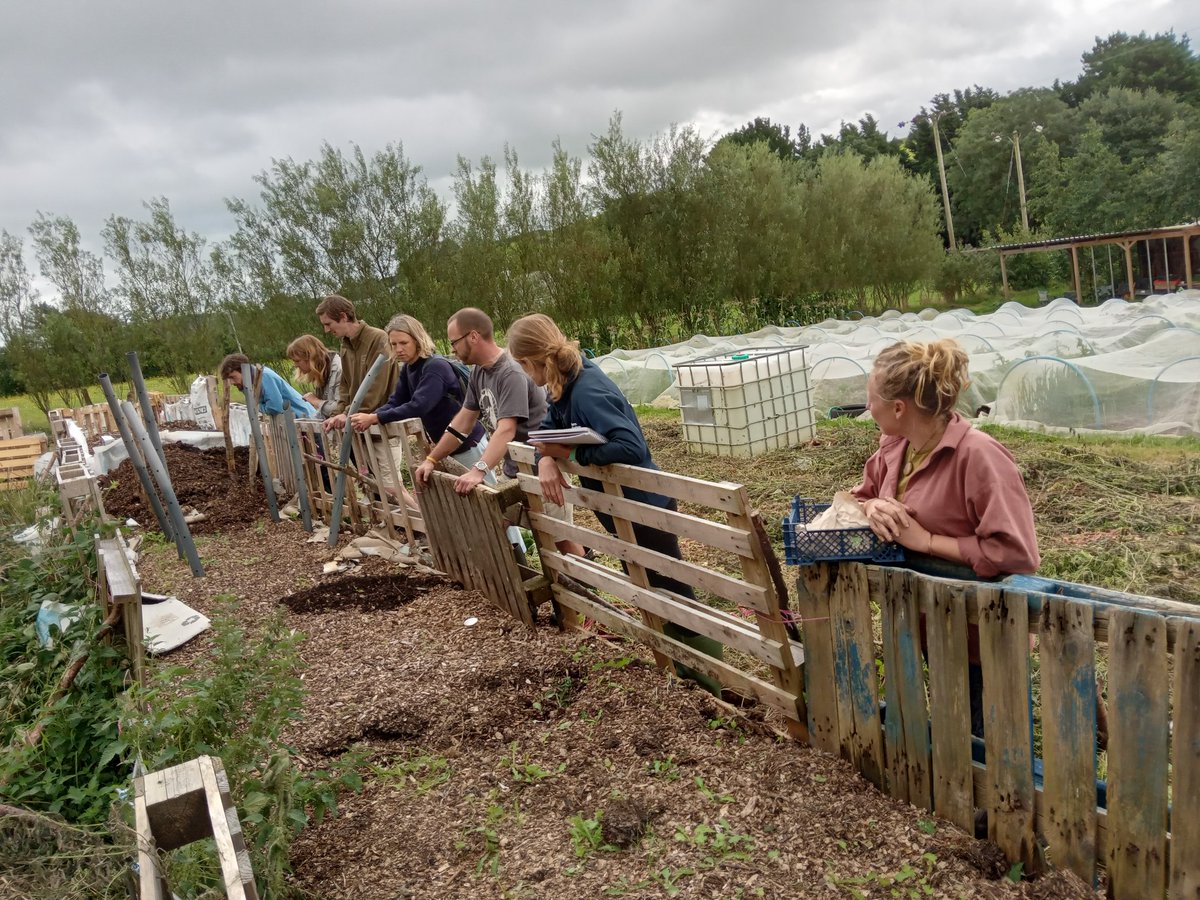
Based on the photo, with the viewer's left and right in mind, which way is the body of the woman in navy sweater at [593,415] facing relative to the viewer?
facing to the left of the viewer

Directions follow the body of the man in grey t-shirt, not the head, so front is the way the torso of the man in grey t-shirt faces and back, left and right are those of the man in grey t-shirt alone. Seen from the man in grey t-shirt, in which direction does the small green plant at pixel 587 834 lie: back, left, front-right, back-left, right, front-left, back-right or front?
front-left

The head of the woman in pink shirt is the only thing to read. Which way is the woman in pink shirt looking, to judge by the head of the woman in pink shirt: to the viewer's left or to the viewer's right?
to the viewer's left

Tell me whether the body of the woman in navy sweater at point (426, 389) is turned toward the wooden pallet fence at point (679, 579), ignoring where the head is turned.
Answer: no

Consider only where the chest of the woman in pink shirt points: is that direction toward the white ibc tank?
no

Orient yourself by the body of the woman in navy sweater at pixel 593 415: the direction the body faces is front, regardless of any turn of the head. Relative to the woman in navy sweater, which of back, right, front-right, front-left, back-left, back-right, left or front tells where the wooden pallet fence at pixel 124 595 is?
front

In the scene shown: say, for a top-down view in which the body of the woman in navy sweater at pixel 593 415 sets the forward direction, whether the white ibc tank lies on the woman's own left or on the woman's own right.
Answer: on the woman's own right

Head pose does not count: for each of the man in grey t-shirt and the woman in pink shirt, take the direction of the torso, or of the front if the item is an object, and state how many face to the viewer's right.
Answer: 0

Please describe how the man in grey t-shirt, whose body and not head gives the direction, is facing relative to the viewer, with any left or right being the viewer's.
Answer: facing the viewer and to the left of the viewer

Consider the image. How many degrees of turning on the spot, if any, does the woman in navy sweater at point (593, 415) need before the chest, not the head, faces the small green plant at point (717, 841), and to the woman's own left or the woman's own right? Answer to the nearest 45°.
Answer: approximately 90° to the woman's own left

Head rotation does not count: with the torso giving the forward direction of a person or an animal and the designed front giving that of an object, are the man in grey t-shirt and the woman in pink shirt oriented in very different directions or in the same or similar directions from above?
same or similar directions

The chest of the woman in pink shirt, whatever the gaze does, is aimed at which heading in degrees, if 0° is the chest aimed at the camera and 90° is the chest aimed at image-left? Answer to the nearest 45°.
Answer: approximately 45°

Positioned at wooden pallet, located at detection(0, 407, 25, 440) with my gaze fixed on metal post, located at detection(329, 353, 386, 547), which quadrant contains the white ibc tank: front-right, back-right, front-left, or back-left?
front-left

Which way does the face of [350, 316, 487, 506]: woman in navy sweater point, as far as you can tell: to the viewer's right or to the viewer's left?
to the viewer's left

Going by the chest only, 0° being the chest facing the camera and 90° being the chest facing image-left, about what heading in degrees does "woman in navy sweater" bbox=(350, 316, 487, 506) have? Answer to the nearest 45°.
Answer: approximately 45°
